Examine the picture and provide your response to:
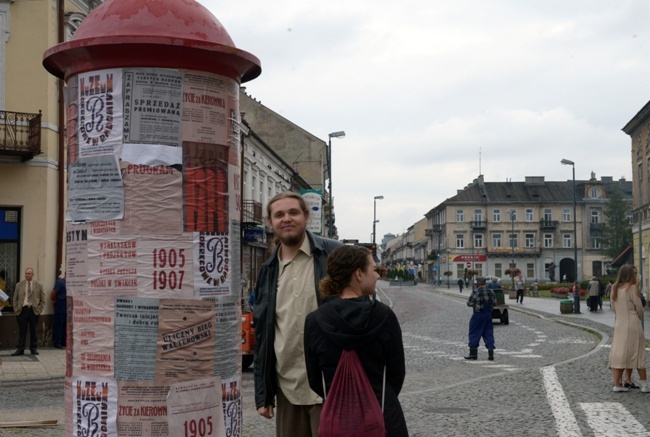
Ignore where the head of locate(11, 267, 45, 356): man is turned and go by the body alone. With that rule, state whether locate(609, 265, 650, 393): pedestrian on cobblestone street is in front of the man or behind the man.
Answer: in front

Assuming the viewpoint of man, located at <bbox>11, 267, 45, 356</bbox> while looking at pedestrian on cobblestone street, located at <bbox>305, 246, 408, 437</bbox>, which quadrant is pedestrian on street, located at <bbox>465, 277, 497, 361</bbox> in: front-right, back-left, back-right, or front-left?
front-left

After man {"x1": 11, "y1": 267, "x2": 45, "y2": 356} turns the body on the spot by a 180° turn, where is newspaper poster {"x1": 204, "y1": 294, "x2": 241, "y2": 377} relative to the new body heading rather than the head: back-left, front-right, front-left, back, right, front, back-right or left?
back

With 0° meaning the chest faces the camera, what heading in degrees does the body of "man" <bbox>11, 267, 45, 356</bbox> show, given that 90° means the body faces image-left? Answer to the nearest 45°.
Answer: approximately 0°

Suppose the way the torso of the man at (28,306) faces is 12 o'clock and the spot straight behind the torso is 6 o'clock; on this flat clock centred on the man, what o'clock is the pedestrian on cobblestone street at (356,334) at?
The pedestrian on cobblestone street is roughly at 12 o'clock from the man.

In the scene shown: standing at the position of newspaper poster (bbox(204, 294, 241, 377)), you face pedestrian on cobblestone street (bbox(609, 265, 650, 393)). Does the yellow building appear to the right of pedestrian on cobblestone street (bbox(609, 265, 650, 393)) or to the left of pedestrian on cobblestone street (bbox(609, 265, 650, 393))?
left

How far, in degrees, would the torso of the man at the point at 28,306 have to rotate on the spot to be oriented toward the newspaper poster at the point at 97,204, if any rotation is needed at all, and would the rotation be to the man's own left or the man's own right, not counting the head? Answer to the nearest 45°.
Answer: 0° — they already face it

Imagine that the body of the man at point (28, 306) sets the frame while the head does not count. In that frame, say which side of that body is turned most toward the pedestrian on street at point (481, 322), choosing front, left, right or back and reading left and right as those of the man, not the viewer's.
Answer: left

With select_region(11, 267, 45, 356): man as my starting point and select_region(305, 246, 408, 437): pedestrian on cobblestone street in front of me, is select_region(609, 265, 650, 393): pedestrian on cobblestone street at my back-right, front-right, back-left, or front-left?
front-left
